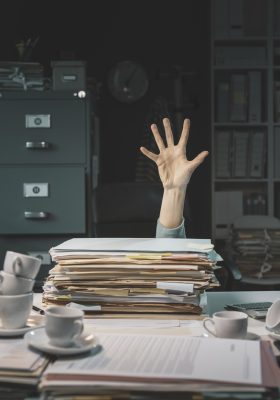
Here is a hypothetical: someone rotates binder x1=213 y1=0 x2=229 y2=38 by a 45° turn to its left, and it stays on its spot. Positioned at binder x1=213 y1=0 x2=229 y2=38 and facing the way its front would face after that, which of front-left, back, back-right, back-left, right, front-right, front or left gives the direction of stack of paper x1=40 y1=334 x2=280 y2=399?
front-right

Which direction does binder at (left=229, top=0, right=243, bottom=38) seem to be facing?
toward the camera

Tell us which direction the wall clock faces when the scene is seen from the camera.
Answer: facing the viewer

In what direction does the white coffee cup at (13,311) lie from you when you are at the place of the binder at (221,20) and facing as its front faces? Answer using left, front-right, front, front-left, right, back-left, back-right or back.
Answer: front

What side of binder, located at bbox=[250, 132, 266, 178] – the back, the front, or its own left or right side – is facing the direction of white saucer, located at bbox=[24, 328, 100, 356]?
front

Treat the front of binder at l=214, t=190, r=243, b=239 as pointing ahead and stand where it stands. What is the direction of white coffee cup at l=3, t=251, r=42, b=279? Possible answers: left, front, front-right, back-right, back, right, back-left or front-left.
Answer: front

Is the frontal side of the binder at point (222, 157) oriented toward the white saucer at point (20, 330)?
yes

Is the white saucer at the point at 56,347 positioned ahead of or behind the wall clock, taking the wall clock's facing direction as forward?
ahead

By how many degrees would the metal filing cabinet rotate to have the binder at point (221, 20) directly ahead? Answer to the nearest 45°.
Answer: approximately 135° to its left

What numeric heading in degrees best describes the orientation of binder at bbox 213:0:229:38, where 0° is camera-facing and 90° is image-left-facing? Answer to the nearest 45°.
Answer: approximately 0°

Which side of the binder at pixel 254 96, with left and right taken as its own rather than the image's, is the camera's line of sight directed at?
front

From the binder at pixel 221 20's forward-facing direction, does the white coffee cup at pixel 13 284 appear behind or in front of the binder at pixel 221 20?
in front

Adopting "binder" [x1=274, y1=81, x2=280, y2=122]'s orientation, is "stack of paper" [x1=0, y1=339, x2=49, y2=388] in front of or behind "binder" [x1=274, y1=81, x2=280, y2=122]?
in front

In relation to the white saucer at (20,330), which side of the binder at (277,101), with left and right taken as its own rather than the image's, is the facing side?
front
